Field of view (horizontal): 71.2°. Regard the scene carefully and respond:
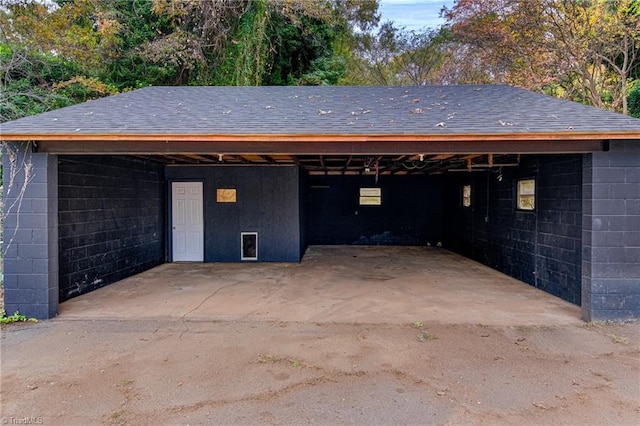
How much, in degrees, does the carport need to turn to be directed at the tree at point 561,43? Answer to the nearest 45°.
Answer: approximately 135° to its left

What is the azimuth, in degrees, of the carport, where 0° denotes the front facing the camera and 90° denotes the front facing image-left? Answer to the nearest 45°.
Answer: approximately 0°
